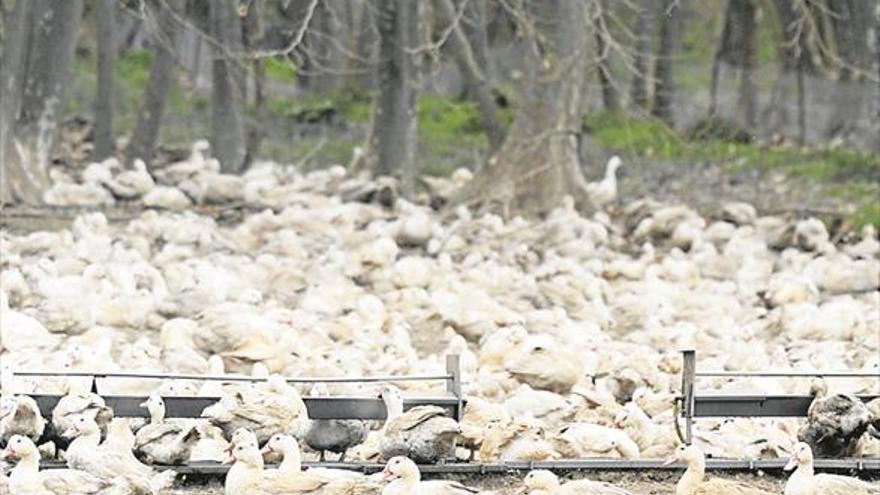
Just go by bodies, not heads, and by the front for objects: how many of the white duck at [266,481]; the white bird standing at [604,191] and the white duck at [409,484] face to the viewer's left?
2

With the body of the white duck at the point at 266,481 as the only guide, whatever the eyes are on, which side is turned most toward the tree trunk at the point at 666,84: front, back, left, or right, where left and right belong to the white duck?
right

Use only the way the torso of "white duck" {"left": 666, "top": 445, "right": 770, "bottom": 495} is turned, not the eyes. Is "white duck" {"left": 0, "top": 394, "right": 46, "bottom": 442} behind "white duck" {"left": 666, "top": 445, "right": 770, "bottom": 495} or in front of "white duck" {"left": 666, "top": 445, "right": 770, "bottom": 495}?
in front

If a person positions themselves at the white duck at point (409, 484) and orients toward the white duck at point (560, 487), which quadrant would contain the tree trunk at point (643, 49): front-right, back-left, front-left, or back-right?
front-left

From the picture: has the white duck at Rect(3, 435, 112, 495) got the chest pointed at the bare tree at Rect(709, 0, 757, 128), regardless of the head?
no

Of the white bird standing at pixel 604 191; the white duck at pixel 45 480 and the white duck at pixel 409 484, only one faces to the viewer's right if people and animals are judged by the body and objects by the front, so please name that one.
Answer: the white bird standing

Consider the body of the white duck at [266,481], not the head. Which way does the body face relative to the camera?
to the viewer's left

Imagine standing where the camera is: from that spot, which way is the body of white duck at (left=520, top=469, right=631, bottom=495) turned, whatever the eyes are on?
to the viewer's left

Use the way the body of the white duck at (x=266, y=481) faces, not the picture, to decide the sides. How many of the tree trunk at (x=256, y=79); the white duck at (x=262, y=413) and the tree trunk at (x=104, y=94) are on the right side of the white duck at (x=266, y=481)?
3

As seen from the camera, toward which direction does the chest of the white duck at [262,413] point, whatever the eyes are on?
to the viewer's right

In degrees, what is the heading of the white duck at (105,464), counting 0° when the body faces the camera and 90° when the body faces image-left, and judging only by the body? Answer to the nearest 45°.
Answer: approximately 90°

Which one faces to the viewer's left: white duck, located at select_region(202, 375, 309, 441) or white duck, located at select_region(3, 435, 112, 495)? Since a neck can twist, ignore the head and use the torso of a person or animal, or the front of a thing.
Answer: white duck, located at select_region(3, 435, 112, 495)
